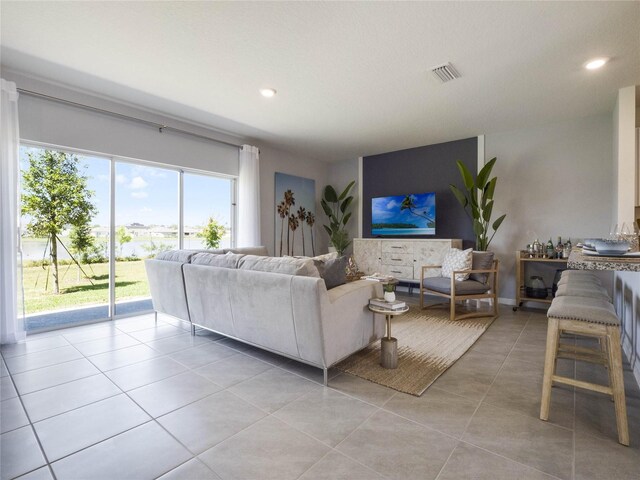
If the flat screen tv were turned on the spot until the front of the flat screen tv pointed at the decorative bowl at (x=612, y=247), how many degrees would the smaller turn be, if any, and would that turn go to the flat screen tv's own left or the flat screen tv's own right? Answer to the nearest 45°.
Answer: approximately 45° to the flat screen tv's own left

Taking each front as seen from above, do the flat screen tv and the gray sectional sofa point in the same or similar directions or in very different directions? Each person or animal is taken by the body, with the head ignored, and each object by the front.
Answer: very different directions

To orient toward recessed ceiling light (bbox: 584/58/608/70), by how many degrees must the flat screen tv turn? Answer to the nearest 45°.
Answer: approximately 90° to its left

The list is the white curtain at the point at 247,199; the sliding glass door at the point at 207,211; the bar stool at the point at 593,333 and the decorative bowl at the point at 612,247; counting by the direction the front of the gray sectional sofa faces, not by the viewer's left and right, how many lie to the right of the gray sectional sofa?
2

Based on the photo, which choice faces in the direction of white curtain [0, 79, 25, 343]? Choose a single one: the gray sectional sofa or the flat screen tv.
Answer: the flat screen tv

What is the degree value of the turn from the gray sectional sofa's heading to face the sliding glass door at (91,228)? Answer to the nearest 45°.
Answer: approximately 90° to its left

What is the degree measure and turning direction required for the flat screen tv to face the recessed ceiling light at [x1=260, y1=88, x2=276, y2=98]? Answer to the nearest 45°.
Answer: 0° — it already faces it

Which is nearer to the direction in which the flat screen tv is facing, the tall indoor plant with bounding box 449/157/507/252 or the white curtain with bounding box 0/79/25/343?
the white curtain

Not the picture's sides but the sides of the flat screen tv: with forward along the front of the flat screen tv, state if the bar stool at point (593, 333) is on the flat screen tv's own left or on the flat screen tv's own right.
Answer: on the flat screen tv's own left

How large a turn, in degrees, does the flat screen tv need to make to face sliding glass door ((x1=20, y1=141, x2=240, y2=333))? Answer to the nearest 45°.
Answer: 0° — it already faces it

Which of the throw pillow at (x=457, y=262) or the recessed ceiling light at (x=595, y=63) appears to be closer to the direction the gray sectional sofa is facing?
the throw pillow

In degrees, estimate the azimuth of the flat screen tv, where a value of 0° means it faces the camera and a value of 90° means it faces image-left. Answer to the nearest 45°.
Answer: approximately 45°

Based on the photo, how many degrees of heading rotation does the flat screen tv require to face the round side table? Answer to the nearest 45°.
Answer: approximately 45° to its left

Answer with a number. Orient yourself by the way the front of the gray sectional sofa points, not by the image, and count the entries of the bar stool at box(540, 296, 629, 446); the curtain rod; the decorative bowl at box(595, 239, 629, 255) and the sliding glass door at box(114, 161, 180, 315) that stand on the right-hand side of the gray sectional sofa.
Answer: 2

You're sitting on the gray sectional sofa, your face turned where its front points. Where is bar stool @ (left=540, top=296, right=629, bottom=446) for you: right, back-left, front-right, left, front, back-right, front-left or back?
right

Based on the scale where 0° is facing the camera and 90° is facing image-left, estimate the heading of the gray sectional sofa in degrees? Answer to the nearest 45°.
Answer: approximately 225°

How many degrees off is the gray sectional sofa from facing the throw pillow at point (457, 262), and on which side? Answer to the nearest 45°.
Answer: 0° — it already faces it

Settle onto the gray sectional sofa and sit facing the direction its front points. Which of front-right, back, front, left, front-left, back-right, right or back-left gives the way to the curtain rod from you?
left

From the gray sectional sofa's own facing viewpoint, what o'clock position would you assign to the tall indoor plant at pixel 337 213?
The tall indoor plant is roughly at 11 o'clock from the gray sectional sofa.
